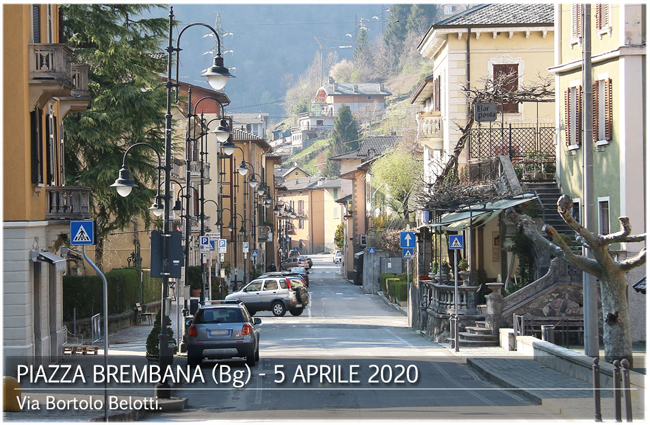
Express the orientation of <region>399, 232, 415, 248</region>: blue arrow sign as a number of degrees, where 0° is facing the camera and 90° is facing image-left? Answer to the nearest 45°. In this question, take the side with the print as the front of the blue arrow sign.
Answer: approximately 0°

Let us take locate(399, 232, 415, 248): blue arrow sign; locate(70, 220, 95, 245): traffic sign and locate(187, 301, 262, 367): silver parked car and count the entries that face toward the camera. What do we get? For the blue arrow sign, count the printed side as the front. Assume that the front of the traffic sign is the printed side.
2

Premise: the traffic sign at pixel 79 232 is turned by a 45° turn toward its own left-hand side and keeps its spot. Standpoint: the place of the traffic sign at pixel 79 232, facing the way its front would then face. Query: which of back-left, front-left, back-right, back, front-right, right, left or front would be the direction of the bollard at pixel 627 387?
front

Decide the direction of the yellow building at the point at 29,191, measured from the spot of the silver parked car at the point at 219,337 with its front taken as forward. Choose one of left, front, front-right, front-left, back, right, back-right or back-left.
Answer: left

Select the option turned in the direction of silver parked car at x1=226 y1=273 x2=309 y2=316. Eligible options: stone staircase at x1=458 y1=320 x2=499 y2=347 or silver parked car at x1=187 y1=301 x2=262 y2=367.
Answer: silver parked car at x1=187 y1=301 x2=262 y2=367

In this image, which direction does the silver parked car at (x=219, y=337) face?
away from the camera

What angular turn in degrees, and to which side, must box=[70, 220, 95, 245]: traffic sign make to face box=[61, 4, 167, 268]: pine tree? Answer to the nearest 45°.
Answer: approximately 180°

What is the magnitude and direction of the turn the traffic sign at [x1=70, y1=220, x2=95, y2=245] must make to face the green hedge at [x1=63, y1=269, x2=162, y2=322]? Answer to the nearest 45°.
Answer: approximately 180°

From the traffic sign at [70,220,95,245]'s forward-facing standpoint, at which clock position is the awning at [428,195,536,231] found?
The awning is roughly at 8 o'clock from the traffic sign.

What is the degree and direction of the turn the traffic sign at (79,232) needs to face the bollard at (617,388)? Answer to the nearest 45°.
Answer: approximately 45° to its left

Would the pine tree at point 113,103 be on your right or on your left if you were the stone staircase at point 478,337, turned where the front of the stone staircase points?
on your right

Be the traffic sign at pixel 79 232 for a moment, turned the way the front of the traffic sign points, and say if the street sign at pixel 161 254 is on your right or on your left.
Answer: on your left
